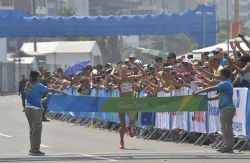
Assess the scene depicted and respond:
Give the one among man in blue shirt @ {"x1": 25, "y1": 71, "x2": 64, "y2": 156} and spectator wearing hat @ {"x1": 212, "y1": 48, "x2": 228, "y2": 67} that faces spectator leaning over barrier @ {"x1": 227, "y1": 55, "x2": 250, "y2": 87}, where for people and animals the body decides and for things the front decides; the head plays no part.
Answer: the man in blue shirt

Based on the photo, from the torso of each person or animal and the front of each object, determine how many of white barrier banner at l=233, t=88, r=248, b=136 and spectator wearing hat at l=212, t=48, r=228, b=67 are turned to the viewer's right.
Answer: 0

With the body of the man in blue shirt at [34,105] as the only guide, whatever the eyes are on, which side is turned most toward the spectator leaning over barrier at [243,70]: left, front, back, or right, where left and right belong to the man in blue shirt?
front

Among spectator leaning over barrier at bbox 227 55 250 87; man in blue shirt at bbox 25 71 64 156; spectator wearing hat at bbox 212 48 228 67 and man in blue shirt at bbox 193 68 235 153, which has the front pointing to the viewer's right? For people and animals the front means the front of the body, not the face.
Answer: man in blue shirt at bbox 25 71 64 156

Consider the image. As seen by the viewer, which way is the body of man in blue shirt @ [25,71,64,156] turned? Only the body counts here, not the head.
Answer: to the viewer's right

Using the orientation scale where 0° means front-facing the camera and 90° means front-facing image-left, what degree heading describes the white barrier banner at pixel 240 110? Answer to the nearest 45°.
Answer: approximately 45°

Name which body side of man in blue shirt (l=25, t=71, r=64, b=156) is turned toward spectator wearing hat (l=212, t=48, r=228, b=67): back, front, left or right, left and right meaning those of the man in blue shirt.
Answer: front

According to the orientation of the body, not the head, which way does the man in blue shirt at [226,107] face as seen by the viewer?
to the viewer's left
